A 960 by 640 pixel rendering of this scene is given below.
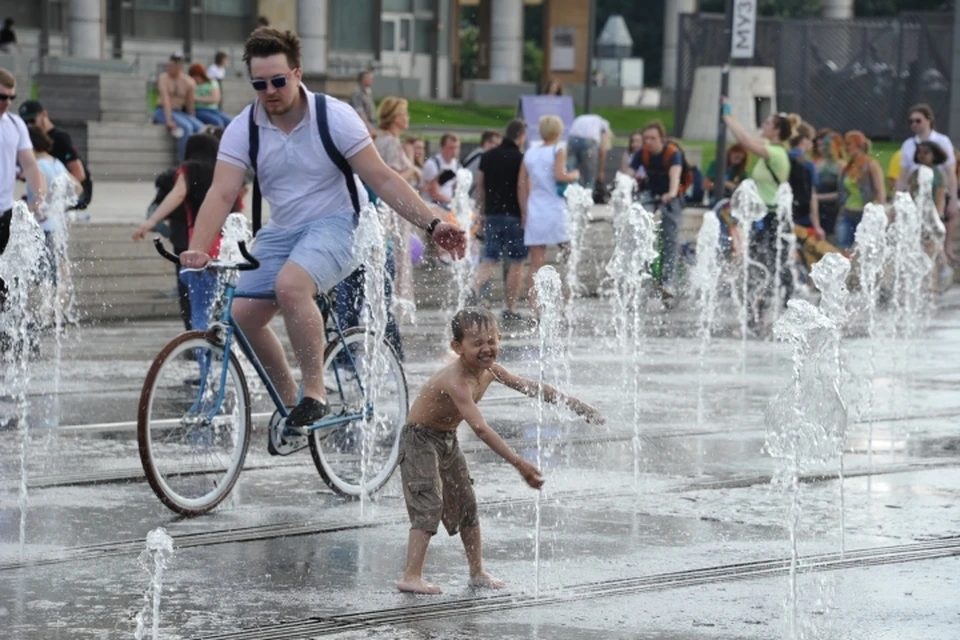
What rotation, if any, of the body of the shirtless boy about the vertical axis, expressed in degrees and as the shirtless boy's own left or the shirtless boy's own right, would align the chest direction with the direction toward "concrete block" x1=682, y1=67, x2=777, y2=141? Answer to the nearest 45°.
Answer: approximately 135° to the shirtless boy's own left

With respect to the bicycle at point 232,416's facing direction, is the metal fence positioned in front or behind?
behind

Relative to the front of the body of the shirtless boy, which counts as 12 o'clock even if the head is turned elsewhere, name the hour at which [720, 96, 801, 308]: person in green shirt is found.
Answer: The person in green shirt is roughly at 8 o'clock from the shirtless boy.

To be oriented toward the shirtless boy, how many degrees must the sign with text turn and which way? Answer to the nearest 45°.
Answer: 0° — it already faces them

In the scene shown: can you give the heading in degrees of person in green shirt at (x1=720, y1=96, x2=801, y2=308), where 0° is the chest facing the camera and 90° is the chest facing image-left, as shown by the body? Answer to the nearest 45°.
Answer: approximately 90°

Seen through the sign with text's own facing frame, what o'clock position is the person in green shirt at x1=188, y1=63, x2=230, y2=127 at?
The person in green shirt is roughly at 4 o'clock from the sign with text.

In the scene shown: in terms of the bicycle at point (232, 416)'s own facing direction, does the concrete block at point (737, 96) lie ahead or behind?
behind

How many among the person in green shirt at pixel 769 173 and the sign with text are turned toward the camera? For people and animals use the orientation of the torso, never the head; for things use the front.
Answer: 1

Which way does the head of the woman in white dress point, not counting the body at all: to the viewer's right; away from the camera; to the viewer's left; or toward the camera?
away from the camera

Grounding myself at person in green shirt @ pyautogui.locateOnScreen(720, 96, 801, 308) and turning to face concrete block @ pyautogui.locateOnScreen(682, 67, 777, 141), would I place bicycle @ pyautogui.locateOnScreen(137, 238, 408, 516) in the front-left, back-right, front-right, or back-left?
back-left

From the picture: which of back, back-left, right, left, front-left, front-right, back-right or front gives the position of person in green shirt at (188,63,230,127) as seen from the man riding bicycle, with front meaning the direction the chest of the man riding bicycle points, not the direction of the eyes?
back-right

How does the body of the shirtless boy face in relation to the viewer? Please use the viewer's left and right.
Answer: facing the viewer and to the right of the viewer

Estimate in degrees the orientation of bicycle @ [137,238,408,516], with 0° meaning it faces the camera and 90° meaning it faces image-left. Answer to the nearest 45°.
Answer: approximately 45°
